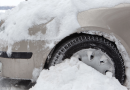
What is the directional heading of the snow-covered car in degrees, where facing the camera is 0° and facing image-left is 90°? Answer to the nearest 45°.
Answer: approximately 45°
